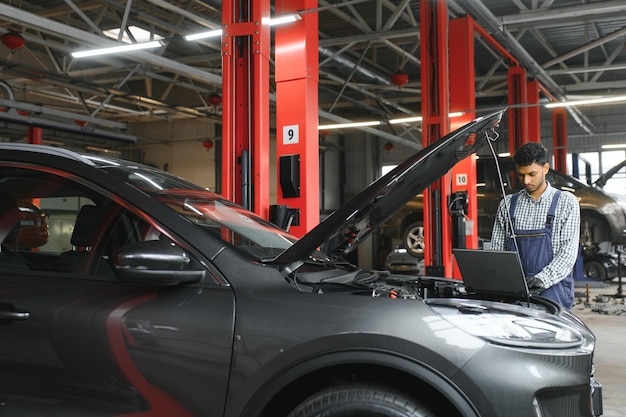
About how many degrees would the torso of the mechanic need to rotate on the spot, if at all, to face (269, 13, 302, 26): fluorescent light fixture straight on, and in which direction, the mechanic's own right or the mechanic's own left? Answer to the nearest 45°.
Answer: approximately 90° to the mechanic's own right

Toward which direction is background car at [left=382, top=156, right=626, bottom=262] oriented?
to the viewer's right

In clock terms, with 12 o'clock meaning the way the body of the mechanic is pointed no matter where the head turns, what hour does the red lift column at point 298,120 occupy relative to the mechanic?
The red lift column is roughly at 3 o'clock from the mechanic.

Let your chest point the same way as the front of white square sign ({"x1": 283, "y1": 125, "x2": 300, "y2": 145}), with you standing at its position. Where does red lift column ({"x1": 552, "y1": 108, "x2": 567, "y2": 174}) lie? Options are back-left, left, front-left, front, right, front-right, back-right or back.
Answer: back-left

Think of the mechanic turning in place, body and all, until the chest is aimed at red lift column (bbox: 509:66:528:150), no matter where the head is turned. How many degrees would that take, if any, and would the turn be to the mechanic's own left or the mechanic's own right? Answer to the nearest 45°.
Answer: approximately 135° to the mechanic's own right

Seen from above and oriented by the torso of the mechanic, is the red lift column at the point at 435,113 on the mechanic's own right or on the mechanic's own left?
on the mechanic's own right

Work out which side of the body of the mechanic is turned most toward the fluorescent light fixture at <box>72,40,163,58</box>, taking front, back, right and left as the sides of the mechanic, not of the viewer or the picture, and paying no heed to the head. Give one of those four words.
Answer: right

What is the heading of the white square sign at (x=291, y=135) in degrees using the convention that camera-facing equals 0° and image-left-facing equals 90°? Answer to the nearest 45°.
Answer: approximately 0°

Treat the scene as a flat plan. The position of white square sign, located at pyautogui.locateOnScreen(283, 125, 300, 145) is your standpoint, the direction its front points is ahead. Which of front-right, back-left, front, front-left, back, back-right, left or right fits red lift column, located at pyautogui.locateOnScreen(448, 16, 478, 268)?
back-left

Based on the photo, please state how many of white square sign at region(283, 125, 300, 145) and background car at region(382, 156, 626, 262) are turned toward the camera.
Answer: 1
